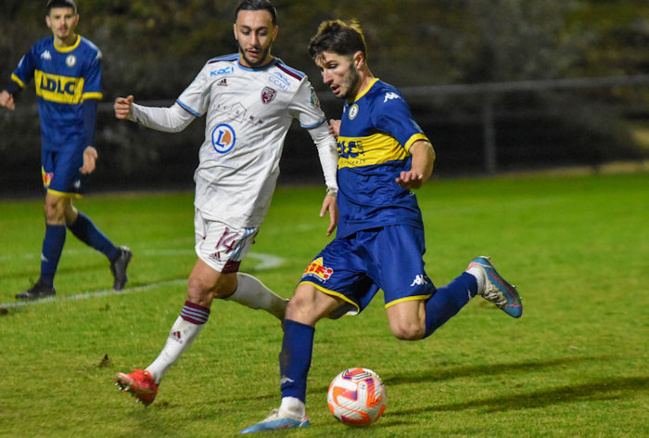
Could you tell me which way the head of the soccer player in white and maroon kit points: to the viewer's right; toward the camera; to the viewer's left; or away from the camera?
toward the camera

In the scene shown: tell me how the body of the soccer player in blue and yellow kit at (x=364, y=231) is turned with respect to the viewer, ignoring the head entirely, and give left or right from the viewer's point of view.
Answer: facing the viewer and to the left of the viewer

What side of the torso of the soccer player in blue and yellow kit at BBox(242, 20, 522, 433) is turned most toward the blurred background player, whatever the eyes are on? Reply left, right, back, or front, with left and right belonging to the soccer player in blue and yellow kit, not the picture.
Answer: right

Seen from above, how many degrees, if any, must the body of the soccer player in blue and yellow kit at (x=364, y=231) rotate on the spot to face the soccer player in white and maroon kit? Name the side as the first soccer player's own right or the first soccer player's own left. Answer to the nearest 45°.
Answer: approximately 90° to the first soccer player's own right

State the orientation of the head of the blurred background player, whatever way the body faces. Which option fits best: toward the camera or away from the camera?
toward the camera
